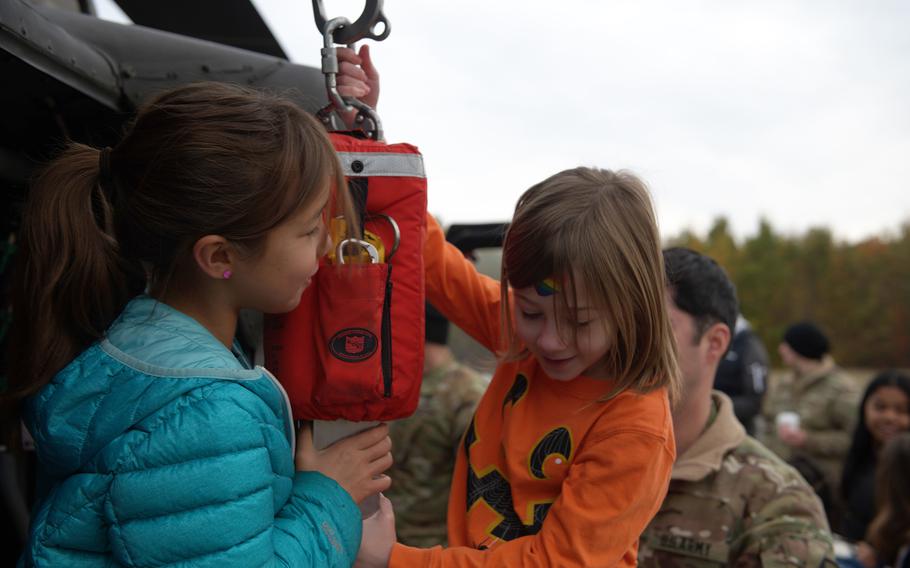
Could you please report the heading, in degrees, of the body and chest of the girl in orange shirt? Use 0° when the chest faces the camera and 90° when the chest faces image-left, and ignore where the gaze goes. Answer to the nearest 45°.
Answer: approximately 45°

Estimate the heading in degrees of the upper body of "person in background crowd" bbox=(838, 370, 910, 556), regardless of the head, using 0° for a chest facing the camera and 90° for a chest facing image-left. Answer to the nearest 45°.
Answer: approximately 0°

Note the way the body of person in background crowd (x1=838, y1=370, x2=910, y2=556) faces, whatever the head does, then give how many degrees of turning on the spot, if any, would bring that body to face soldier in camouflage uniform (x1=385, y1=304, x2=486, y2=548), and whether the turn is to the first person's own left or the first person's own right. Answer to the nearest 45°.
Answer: approximately 45° to the first person's own right

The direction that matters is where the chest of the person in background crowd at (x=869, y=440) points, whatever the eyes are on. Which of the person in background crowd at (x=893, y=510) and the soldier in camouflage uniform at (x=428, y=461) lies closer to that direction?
the person in background crowd

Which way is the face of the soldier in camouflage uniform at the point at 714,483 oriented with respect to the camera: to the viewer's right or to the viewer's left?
to the viewer's left

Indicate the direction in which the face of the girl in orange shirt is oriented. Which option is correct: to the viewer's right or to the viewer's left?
to the viewer's left

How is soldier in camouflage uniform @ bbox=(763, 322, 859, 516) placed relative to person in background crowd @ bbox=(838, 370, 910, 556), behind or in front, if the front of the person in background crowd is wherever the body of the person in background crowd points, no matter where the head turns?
behind

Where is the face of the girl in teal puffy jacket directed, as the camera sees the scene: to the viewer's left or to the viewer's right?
to the viewer's right

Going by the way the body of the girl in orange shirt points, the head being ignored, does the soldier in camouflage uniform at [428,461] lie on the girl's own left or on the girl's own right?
on the girl's own right

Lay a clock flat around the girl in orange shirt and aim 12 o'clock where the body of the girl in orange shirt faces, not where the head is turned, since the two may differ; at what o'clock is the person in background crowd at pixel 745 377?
The person in background crowd is roughly at 5 o'clock from the girl in orange shirt.

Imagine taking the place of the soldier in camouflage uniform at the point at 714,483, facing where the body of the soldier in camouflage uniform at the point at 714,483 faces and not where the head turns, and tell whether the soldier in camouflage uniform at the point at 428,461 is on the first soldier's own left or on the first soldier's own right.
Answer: on the first soldier's own right

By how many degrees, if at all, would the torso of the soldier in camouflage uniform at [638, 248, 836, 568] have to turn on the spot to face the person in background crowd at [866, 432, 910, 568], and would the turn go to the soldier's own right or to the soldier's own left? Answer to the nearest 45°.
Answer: approximately 135° to the soldier's own right
